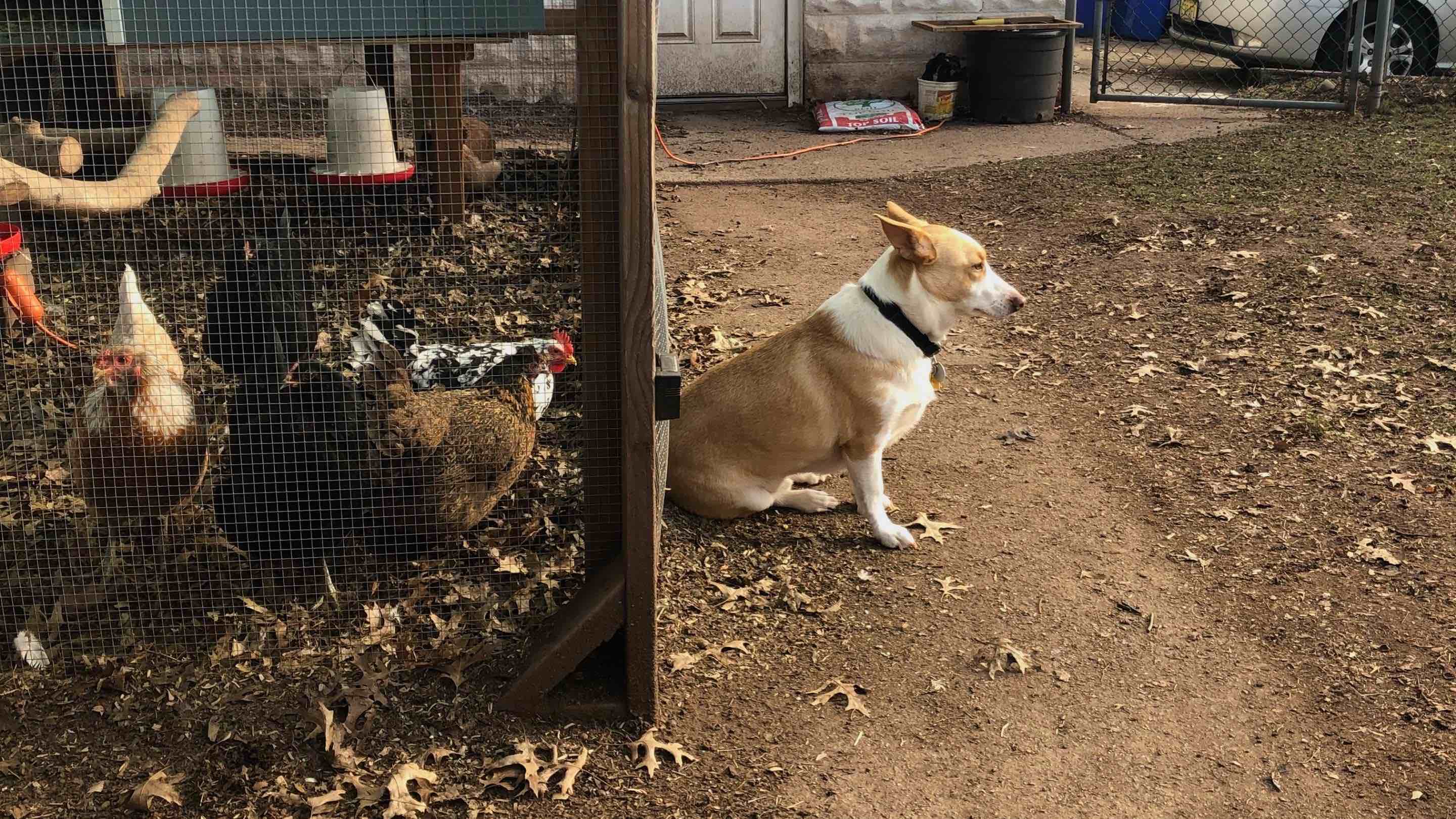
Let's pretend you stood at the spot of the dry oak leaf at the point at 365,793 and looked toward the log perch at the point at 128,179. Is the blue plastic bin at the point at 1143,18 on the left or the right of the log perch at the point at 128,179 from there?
right

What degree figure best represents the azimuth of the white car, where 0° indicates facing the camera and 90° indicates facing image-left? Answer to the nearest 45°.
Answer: approximately 45°

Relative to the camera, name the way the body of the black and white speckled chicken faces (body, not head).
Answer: to the viewer's right

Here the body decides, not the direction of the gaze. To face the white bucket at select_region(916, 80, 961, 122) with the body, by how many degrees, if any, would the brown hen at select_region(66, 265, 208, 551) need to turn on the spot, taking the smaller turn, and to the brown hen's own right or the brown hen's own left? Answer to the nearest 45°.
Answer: approximately 135° to the brown hen's own left

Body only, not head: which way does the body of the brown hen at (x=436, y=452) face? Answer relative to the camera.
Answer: to the viewer's right

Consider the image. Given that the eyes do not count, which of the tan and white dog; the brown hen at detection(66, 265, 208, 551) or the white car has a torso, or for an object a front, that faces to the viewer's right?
the tan and white dog

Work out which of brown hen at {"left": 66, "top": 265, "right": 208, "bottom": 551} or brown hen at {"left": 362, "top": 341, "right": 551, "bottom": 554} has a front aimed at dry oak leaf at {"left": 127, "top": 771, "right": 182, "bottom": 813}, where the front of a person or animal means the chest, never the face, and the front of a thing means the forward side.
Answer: brown hen at {"left": 66, "top": 265, "right": 208, "bottom": 551}
